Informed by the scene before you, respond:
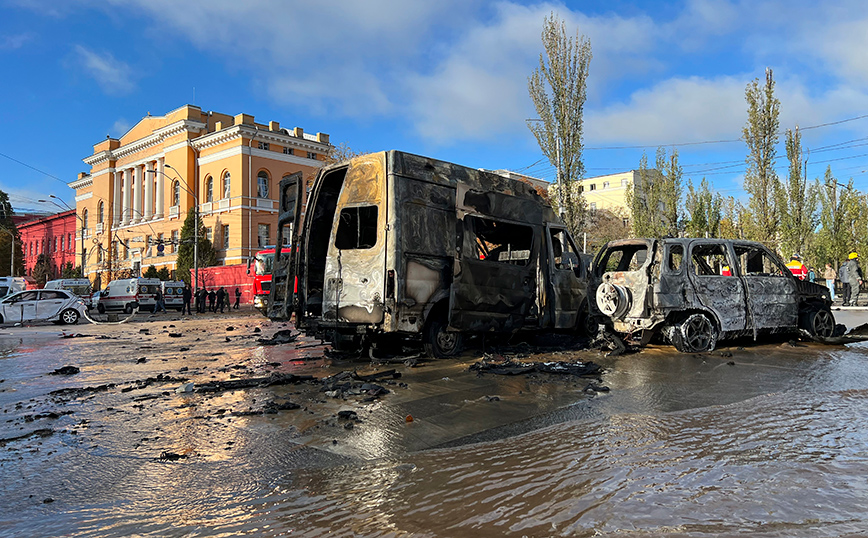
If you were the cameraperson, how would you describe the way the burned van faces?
facing away from the viewer and to the right of the viewer

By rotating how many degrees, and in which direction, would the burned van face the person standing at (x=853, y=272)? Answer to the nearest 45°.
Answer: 0° — it already faces them

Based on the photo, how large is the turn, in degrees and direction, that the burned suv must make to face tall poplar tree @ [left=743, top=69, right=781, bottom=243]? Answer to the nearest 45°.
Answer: approximately 45° to its left

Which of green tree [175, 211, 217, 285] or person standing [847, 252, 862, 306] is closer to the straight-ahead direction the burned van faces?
the person standing

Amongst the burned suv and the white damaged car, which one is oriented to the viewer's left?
the white damaged car

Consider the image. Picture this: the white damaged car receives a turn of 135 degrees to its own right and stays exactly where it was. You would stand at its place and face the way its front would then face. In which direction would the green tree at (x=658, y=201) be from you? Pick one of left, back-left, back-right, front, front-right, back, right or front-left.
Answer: front-right

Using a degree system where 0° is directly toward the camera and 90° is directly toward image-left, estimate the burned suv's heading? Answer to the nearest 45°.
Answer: approximately 225°

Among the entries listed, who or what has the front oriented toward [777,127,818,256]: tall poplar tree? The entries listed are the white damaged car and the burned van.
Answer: the burned van

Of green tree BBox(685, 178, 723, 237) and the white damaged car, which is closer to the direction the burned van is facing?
the green tree

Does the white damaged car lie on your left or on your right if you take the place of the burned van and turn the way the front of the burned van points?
on your left

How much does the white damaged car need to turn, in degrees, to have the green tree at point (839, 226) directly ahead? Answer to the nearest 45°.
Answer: approximately 180°

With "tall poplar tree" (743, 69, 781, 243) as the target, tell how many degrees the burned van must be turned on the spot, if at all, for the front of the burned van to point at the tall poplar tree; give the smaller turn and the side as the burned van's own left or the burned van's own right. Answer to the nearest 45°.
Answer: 0° — it already faces it
